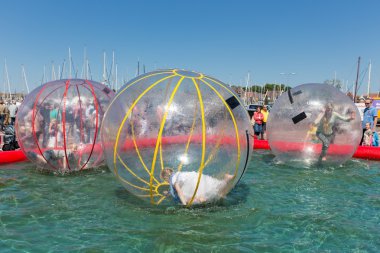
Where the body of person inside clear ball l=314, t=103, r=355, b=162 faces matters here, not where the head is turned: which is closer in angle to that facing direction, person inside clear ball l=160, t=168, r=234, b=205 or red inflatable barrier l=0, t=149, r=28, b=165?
the person inside clear ball

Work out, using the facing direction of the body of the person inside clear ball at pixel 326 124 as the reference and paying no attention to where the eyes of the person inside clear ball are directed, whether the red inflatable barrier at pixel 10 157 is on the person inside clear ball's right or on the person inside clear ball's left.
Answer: on the person inside clear ball's right

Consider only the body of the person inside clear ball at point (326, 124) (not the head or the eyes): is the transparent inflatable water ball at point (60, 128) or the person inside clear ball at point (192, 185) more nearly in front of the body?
the person inside clear ball

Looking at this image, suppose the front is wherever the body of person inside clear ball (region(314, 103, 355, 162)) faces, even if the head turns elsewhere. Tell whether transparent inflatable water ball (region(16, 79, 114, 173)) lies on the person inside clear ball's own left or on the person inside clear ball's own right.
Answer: on the person inside clear ball's own right

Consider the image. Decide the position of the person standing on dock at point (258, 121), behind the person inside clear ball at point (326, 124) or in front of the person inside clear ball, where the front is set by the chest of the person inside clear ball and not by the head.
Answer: behind

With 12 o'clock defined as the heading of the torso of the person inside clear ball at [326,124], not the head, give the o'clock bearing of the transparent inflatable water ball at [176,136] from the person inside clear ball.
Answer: The transparent inflatable water ball is roughly at 1 o'clock from the person inside clear ball.

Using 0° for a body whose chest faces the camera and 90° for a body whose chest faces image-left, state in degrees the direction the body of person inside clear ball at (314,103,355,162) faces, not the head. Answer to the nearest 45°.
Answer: approximately 0°
